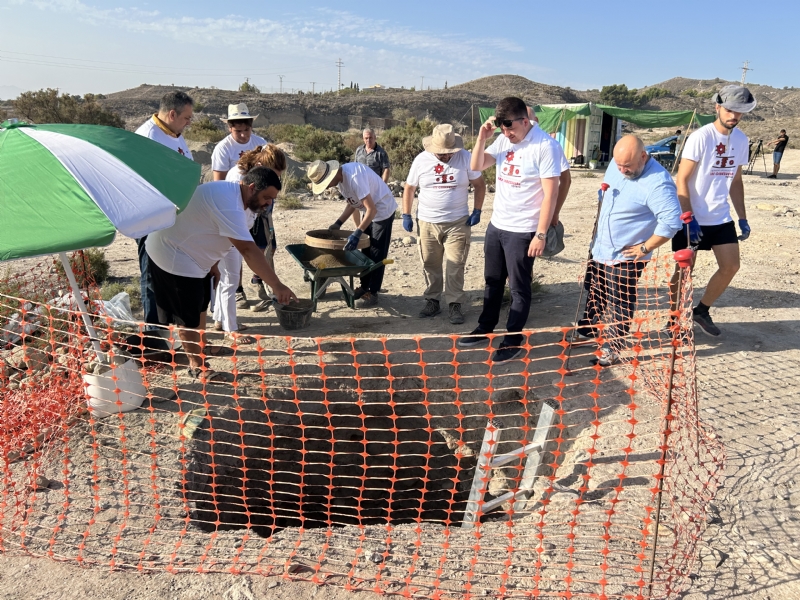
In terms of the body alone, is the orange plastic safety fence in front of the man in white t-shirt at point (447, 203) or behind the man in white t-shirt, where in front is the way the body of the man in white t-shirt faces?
in front

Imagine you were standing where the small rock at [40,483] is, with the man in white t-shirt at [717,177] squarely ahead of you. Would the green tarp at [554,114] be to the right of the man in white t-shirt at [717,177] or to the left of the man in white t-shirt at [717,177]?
left

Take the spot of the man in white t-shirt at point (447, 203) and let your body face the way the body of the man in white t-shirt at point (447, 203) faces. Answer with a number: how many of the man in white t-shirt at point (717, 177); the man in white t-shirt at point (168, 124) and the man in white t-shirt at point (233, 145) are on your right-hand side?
2

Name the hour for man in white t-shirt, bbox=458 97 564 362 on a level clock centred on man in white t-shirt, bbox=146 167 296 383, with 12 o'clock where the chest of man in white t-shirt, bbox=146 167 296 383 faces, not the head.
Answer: man in white t-shirt, bbox=458 97 564 362 is roughly at 12 o'clock from man in white t-shirt, bbox=146 167 296 383.

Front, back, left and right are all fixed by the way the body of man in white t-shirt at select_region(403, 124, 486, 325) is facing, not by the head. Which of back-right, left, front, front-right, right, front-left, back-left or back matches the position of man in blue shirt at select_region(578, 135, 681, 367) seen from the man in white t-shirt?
front-left

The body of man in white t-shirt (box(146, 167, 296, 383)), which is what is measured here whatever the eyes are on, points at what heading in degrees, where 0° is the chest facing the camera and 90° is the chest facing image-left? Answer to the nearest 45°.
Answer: approximately 270°

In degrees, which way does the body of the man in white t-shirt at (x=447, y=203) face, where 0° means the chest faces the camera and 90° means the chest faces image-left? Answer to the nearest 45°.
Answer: approximately 0°

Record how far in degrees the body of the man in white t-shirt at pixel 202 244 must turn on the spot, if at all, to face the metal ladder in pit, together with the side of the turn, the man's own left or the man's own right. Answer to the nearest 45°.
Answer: approximately 45° to the man's own right

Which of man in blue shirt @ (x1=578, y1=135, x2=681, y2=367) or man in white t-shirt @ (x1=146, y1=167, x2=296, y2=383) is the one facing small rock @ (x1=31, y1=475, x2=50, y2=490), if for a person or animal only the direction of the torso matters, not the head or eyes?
the man in blue shirt

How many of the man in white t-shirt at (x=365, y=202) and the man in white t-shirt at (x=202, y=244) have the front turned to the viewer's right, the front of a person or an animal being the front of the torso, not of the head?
1

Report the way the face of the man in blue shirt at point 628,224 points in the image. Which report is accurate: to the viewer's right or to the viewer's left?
to the viewer's left

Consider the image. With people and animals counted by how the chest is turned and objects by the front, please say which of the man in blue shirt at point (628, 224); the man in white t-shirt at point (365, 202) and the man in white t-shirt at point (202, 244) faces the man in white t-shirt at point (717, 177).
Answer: the man in white t-shirt at point (202, 244)

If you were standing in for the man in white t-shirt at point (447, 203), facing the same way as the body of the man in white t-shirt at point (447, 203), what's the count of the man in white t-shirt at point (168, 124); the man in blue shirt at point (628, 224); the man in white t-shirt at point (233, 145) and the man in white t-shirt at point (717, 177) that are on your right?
2
